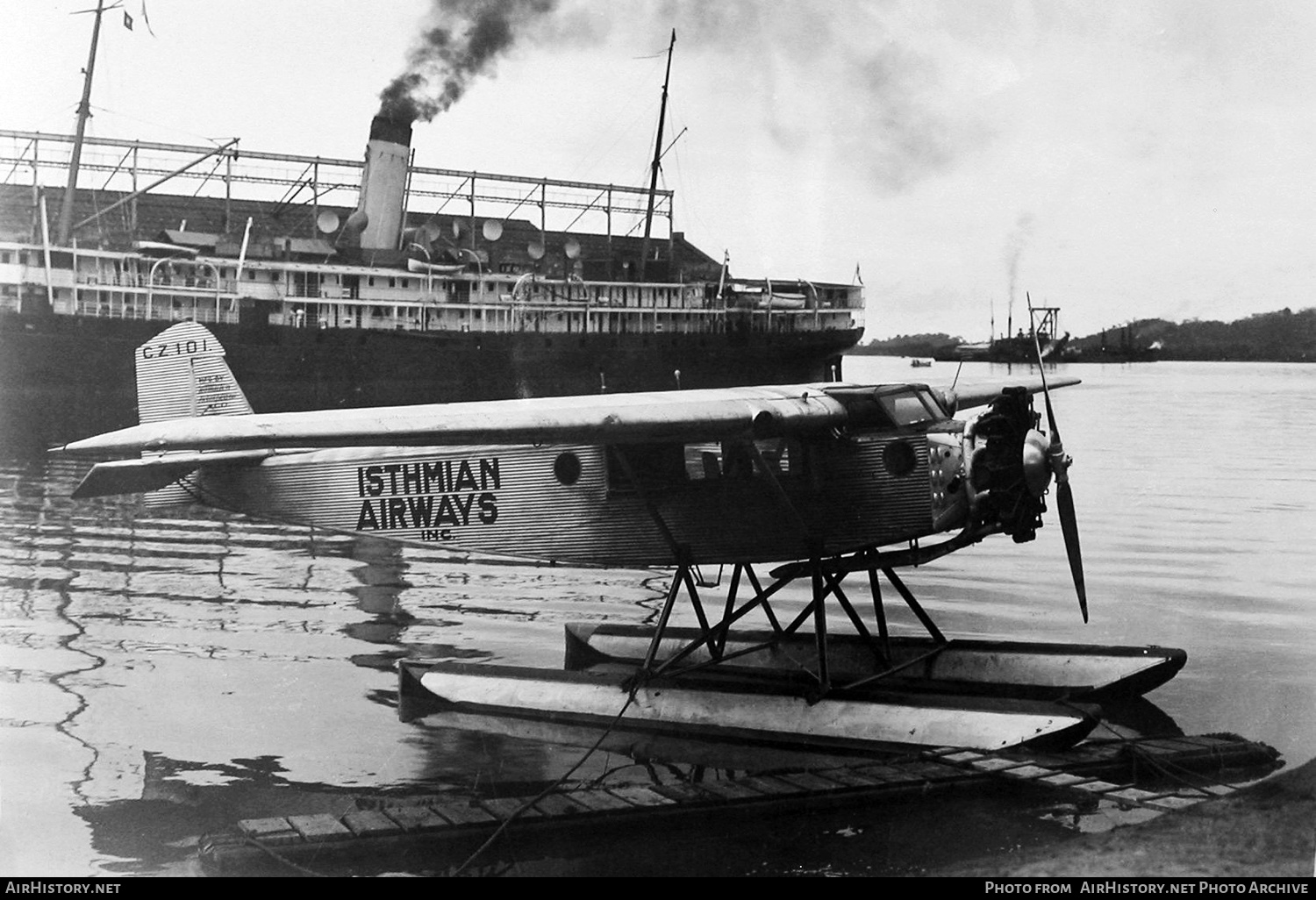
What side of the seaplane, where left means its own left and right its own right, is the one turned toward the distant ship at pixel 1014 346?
left

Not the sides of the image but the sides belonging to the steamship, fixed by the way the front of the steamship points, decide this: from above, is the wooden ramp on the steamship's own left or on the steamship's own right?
on the steamship's own left

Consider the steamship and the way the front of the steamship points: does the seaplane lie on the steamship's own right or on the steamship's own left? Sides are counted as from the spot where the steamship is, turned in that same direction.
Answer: on the steamship's own left

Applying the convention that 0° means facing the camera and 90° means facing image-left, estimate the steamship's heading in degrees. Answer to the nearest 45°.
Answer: approximately 45°

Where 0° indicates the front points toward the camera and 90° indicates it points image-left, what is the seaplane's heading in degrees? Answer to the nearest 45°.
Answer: approximately 315°

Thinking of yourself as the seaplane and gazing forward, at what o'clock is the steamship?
The steamship is roughly at 7 o'clock from the seaplane.
